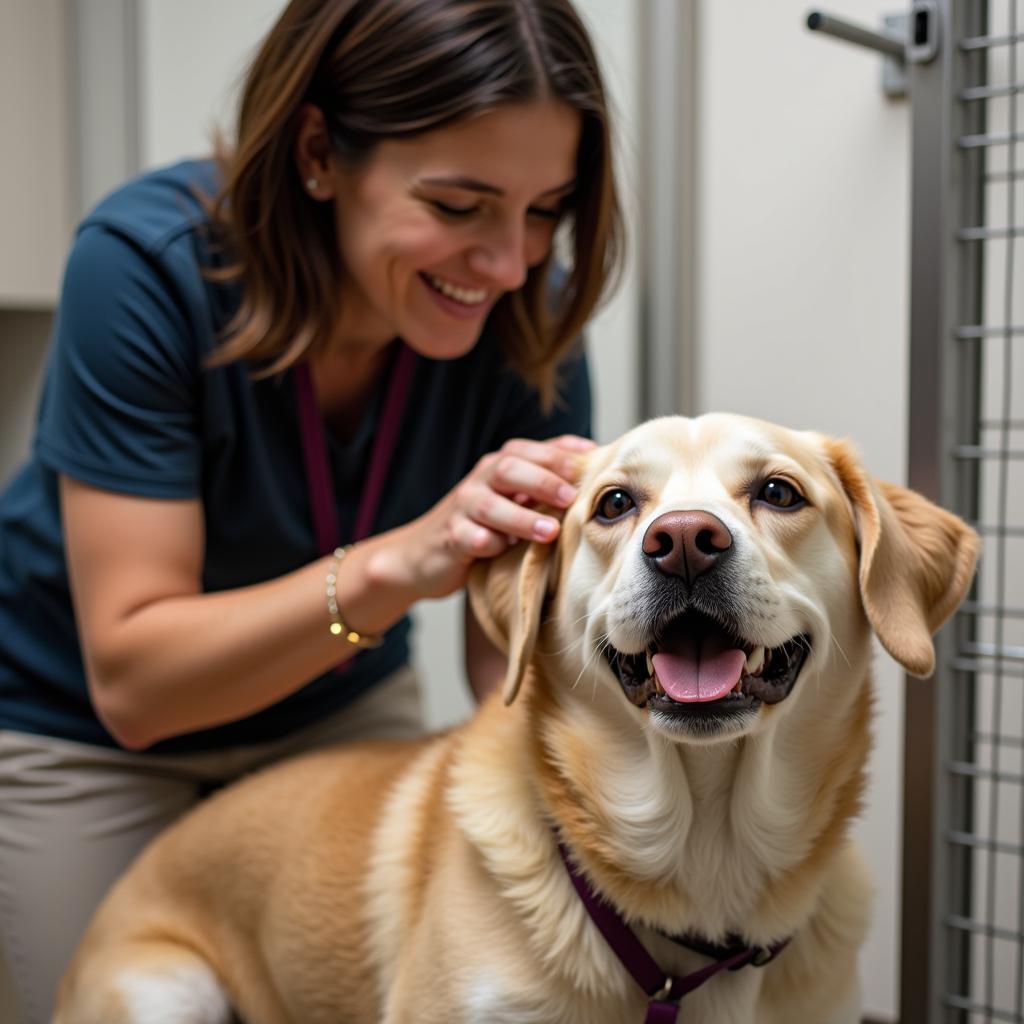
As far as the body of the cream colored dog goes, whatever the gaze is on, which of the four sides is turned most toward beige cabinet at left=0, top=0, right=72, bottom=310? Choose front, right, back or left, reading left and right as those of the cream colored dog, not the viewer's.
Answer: back

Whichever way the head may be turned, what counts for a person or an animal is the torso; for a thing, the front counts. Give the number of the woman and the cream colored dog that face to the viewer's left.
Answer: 0

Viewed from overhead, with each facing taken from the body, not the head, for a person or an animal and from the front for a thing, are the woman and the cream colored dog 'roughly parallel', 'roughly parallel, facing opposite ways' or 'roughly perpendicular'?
roughly parallel

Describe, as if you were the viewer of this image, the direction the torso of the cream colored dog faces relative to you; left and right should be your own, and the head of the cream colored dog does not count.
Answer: facing the viewer and to the right of the viewer

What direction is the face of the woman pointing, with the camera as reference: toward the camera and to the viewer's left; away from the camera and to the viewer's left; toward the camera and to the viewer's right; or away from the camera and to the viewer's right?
toward the camera and to the viewer's right
